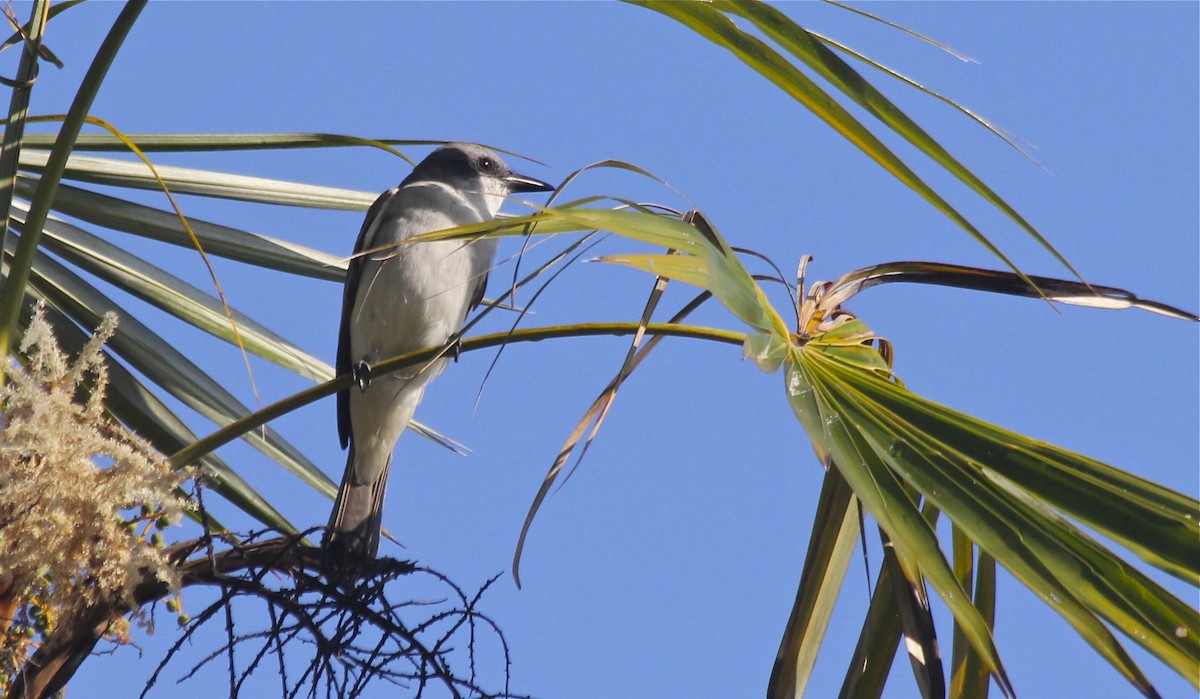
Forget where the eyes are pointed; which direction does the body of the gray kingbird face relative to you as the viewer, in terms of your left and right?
facing the viewer and to the right of the viewer
